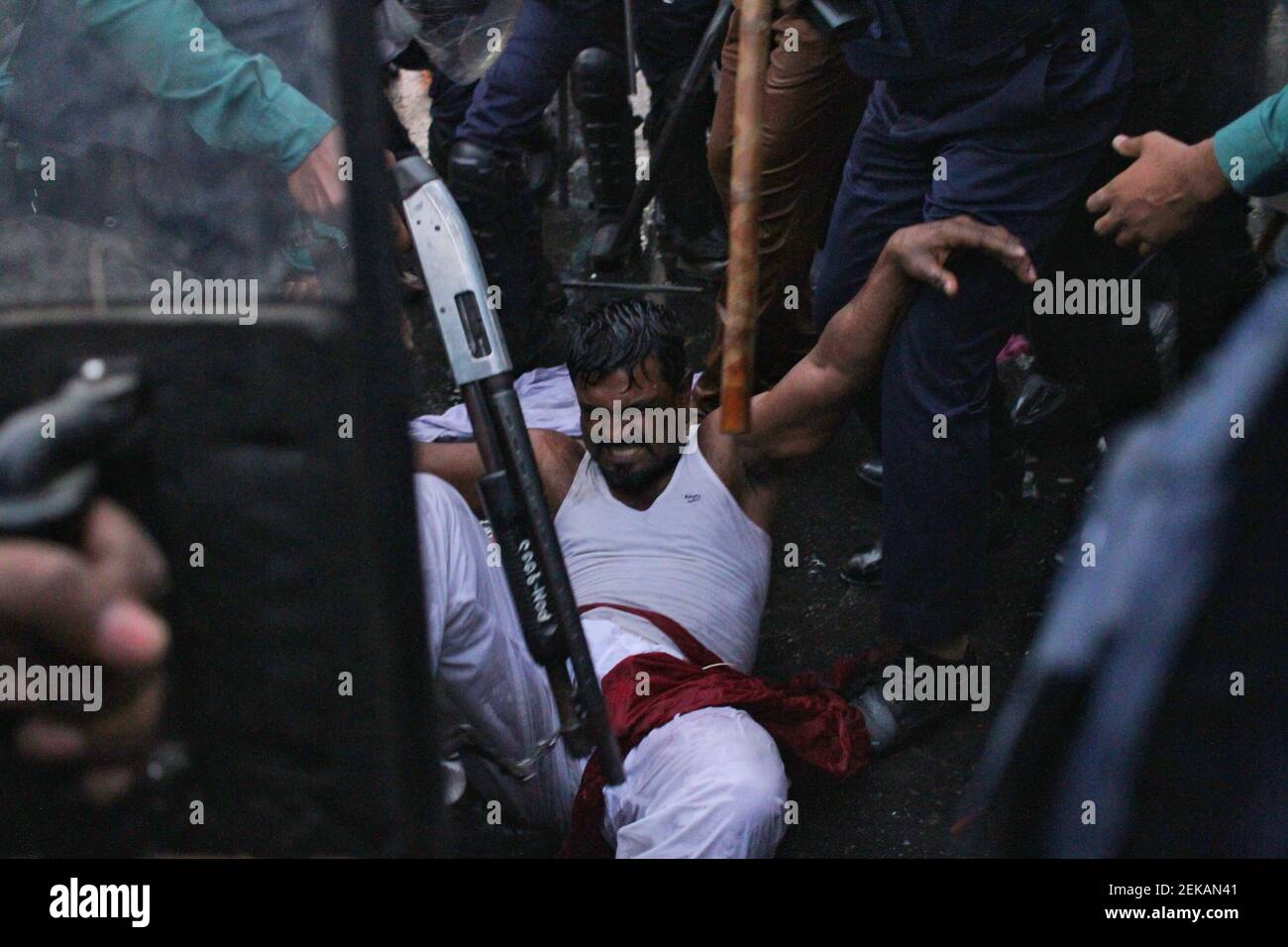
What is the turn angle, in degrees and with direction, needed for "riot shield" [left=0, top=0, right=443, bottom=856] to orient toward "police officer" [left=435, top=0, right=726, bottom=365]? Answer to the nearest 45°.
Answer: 0° — it already faces them

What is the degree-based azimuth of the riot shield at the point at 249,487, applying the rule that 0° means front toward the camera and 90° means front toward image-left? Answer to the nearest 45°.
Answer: approximately 180°

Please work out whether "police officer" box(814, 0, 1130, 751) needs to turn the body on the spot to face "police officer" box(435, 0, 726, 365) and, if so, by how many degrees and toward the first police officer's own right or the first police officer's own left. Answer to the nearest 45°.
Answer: approximately 90° to the first police officer's own right

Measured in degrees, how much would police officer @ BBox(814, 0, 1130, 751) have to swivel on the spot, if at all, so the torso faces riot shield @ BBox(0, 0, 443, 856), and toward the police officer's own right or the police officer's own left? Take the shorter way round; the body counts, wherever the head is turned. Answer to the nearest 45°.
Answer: approximately 45° to the police officer's own left

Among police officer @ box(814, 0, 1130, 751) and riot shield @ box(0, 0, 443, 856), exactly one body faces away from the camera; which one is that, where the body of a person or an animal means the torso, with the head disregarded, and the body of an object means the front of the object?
the riot shield

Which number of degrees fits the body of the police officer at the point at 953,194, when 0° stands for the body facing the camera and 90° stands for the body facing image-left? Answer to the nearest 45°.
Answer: approximately 45°

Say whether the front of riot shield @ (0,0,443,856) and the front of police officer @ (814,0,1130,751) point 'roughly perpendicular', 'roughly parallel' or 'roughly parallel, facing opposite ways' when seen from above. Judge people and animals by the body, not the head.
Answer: roughly perpendicular

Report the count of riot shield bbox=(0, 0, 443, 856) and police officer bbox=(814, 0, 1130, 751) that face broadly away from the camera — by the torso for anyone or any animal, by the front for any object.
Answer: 1
